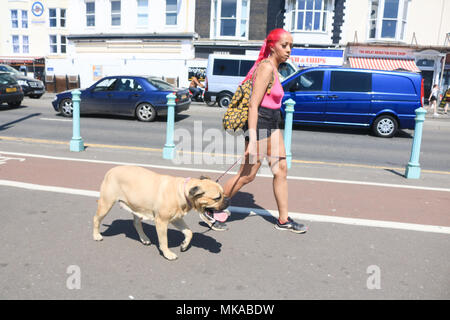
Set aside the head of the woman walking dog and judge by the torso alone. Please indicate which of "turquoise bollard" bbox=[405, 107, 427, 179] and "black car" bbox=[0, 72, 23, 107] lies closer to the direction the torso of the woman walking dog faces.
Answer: the turquoise bollard

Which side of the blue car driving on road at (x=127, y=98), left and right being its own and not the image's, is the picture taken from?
left

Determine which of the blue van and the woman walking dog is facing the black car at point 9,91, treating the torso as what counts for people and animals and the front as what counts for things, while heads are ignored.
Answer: the blue van

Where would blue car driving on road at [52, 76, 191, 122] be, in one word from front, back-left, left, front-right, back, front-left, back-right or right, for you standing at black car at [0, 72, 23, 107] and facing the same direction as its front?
back

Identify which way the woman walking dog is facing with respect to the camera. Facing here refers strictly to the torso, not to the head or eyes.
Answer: to the viewer's right

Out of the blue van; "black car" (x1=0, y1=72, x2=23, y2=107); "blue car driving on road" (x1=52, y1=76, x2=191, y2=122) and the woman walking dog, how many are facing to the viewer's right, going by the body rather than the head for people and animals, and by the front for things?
1

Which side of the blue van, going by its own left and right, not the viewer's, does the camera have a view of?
left

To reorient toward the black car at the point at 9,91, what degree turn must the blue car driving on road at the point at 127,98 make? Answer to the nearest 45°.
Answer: approximately 45° to its right

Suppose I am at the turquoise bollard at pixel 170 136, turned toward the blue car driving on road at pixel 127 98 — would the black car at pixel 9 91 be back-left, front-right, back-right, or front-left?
front-left
